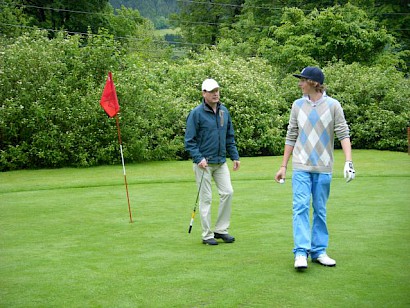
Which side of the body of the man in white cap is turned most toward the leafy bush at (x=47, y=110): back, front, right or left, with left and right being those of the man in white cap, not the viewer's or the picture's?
back

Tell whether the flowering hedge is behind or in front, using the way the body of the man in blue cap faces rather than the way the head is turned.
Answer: behind

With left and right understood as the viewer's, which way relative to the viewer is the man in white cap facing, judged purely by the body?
facing the viewer and to the right of the viewer

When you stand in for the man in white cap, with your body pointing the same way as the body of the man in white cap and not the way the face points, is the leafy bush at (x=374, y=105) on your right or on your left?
on your left

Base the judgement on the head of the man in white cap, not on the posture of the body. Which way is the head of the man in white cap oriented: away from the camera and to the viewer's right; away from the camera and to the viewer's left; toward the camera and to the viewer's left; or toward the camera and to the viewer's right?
toward the camera and to the viewer's right

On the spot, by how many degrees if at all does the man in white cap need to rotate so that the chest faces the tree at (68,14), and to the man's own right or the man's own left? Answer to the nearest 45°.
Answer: approximately 135° to the man's own left

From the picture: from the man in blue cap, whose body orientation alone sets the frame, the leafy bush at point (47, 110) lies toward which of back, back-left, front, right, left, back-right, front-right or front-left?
back-right

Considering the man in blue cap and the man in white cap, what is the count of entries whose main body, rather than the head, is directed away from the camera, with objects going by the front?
0

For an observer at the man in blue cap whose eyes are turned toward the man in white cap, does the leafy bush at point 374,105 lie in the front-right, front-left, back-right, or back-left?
front-right

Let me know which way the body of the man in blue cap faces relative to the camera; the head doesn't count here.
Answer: toward the camera

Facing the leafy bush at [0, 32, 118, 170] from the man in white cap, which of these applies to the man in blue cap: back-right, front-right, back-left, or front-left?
back-right

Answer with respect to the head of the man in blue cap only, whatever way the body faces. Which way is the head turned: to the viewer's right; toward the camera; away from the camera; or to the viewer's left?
to the viewer's left

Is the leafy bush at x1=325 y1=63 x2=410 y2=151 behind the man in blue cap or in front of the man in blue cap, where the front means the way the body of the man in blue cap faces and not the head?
behind
